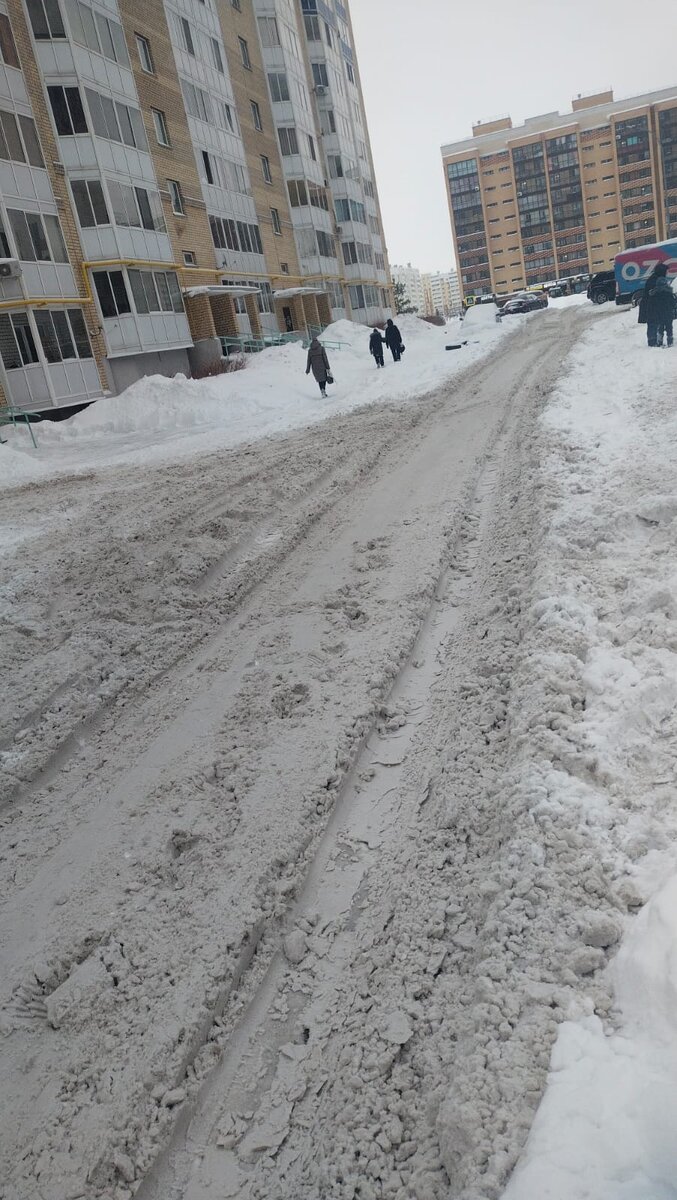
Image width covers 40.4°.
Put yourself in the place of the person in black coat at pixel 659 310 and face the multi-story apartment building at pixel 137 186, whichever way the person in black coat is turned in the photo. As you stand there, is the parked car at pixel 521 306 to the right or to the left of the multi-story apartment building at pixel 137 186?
right

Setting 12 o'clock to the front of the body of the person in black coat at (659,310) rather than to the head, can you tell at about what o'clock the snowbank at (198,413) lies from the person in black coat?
The snowbank is roughly at 9 o'clock from the person in black coat.

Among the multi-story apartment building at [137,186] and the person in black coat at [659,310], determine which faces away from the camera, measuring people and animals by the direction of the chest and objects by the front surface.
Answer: the person in black coat

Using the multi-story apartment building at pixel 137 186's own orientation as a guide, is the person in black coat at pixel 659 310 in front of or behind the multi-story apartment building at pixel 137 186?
in front

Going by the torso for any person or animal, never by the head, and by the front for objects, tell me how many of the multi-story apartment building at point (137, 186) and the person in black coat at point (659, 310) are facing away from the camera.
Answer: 1

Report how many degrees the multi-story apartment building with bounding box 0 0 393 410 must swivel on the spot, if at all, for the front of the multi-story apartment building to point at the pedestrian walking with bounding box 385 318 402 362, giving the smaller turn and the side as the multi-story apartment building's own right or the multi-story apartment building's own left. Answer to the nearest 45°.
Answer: approximately 45° to the multi-story apartment building's own left

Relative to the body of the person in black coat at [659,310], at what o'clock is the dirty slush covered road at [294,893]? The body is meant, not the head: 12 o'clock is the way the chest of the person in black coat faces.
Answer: The dirty slush covered road is roughly at 6 o'clock from the person in black coat.

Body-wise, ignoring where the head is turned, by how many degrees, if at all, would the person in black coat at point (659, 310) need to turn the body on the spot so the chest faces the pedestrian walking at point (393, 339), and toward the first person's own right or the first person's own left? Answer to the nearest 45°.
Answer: approximately 45° to the first person's own left

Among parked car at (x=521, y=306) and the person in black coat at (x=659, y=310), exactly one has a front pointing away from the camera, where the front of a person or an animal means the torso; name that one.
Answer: the person in black coat

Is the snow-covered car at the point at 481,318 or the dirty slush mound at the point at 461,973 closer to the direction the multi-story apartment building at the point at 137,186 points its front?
the dirty slush mound

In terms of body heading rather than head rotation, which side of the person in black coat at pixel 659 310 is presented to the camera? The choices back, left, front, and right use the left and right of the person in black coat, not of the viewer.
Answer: back

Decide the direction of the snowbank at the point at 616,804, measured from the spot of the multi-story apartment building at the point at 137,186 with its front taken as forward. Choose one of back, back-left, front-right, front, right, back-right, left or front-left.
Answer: front-right

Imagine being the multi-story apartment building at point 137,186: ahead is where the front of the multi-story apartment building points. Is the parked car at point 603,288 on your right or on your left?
on your left
